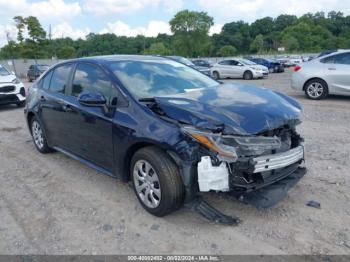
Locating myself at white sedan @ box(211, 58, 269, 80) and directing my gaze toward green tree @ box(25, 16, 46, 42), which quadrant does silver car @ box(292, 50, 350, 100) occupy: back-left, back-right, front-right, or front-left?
back-left

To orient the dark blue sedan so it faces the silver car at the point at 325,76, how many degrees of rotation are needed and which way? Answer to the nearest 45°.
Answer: approximately 90° to its left

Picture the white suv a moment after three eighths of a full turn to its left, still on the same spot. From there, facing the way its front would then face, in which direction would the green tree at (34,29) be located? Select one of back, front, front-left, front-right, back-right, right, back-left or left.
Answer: front

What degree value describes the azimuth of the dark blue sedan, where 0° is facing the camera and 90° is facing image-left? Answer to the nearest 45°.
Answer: approximately 315°

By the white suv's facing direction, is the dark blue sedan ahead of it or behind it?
ahead

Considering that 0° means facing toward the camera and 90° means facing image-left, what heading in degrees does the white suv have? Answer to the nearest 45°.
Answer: approximately 315°

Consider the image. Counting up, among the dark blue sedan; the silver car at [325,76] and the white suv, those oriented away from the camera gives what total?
0

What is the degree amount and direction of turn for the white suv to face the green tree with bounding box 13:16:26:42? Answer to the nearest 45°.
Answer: approximately 135° to its left

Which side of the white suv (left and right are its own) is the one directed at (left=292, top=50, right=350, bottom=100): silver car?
front

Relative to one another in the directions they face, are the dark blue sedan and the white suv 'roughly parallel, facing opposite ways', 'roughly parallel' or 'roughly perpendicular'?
roughly parallel

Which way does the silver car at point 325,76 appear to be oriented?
to the viewer's right
